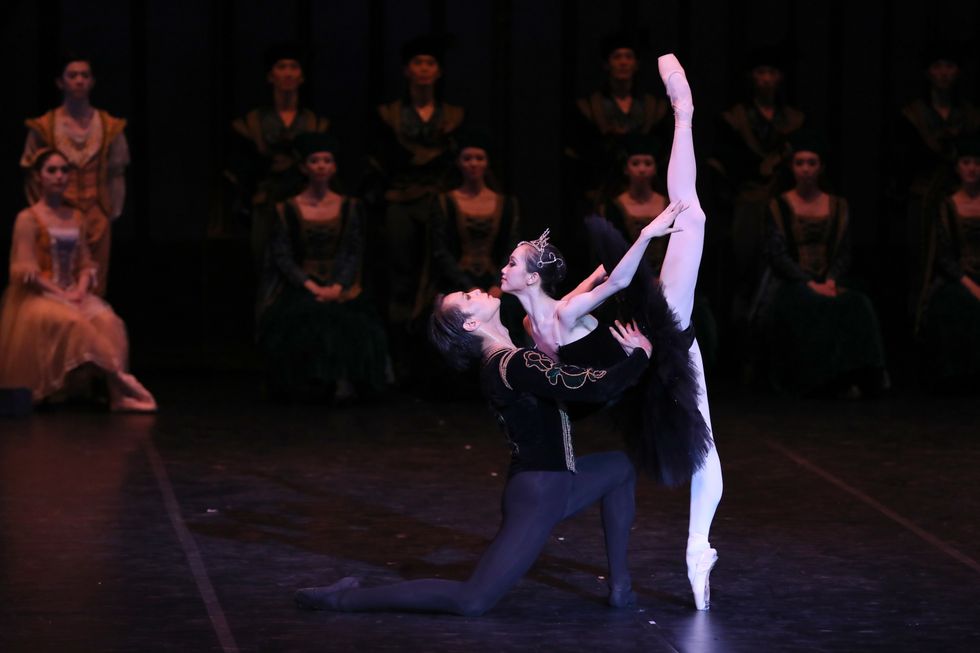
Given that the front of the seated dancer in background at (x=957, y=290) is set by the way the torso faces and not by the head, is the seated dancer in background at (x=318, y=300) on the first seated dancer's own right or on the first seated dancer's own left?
on the first seated dancer's own right

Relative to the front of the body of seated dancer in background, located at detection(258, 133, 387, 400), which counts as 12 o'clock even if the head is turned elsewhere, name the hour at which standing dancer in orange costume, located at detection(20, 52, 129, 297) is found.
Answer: standing dancer in orange costume, located at detection(20, 52, 129, 297) is roughly at 4 o'clock from seated dancer in background, located at detection(258, 133, 387, 400).

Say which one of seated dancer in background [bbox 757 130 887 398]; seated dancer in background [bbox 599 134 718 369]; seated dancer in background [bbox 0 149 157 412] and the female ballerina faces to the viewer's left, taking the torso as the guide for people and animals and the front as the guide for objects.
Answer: the female ballerina

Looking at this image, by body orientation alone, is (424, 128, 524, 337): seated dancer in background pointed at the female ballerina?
yes

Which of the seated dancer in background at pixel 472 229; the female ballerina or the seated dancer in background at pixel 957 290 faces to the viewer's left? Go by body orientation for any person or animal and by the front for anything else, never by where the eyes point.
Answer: the female ballerina

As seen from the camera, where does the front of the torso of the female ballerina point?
to the viewer's left

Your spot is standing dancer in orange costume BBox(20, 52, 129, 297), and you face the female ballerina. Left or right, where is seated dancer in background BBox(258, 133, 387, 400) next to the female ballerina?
left

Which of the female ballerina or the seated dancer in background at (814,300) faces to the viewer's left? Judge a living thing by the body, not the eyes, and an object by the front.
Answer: the female ballerina

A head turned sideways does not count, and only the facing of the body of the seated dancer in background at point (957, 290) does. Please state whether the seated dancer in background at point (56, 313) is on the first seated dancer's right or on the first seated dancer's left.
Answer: on the first seated dancer's right
